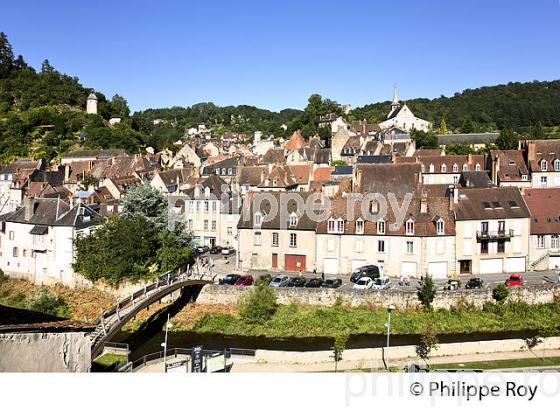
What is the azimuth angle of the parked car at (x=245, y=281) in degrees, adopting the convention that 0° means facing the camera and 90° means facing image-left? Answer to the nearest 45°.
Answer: approximately 45°

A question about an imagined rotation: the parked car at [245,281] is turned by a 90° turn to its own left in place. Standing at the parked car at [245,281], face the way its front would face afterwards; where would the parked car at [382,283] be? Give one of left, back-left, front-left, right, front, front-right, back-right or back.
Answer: front-left

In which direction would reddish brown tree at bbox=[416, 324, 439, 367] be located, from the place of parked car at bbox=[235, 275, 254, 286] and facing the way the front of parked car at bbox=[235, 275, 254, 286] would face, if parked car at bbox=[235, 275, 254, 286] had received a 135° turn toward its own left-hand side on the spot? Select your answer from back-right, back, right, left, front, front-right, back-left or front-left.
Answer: front-right

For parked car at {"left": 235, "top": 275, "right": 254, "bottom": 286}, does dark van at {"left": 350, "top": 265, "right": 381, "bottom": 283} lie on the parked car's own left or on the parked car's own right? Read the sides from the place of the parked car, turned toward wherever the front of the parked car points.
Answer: on the parked car's own left

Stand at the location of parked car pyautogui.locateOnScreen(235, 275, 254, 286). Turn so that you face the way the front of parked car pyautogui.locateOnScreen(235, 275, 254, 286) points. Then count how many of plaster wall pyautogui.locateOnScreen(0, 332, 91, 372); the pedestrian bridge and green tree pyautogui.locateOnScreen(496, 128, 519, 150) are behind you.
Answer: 1

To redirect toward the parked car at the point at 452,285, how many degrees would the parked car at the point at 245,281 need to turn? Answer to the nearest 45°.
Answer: approximately 135° to its left

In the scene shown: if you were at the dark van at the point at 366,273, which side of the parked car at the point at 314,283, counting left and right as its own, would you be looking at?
back

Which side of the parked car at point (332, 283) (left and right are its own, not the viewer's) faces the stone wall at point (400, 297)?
left

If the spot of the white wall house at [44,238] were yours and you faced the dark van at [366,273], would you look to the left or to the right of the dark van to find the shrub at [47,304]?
right

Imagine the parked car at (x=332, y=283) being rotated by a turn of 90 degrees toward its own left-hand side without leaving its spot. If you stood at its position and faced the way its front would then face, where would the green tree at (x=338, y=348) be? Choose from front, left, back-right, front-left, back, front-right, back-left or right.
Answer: front-right

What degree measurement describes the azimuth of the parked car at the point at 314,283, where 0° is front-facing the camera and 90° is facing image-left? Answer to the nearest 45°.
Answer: approximately 45°
